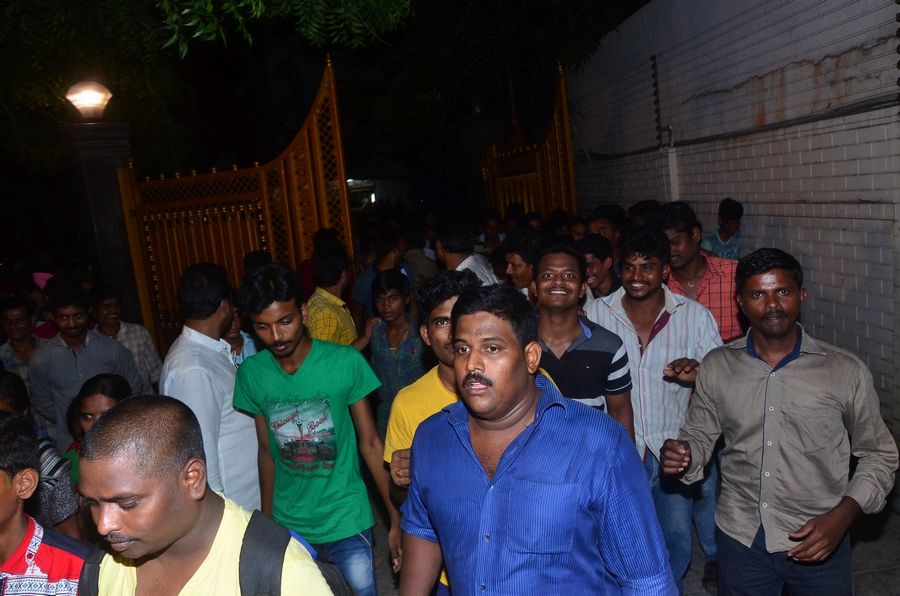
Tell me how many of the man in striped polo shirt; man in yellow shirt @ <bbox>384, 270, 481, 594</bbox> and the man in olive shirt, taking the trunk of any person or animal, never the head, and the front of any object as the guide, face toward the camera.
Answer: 3

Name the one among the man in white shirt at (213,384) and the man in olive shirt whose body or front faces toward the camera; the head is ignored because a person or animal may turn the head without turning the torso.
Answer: the man in olive shirt

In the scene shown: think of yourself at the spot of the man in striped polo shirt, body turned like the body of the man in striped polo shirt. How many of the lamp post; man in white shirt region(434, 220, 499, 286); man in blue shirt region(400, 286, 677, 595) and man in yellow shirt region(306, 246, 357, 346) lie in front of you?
1

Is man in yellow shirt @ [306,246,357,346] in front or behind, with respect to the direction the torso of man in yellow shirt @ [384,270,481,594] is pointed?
behind

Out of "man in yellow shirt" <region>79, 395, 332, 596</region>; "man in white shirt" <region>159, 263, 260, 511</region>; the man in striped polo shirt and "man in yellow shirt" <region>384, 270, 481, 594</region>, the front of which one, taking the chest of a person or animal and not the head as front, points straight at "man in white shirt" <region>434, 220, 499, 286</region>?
"man in white shirt" <region>159, 263, 260, 511</region>

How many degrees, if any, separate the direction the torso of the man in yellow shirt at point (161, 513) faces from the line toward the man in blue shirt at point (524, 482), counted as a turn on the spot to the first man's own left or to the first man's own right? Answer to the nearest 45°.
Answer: approximately 135° to the first man's own left

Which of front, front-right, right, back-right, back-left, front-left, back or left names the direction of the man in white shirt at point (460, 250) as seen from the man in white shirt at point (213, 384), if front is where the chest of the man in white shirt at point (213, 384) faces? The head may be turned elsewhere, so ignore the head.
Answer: front

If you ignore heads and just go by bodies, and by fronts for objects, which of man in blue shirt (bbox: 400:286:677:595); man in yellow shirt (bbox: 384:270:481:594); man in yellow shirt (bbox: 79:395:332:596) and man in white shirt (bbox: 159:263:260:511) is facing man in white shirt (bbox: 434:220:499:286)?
man in white shirt (bbox: 159:263:260:511)

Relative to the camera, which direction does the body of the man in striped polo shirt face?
toward the camera

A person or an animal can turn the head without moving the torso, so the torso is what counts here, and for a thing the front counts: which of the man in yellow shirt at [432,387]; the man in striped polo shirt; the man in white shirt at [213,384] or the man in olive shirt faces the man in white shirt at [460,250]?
the man in white shirt at [213,384]

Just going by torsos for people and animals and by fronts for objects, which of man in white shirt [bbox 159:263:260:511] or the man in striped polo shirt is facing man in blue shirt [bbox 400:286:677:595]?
the man in striped polo shirt

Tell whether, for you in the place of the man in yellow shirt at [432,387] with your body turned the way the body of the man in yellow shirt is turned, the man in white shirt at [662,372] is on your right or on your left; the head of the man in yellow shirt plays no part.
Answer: on your left

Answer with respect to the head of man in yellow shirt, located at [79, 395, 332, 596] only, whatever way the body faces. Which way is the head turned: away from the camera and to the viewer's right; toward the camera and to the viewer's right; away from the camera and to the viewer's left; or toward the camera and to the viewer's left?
toward the camera and to the viewer's left

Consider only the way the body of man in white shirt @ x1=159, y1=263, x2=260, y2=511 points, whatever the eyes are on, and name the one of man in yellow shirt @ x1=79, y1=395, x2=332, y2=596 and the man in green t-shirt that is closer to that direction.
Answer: the man in green t-shirt

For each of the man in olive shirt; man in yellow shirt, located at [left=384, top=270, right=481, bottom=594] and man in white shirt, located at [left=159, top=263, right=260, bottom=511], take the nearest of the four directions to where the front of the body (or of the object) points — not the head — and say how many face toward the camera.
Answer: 2

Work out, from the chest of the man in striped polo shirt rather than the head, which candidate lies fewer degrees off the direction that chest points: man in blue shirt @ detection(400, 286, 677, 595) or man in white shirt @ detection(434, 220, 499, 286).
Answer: the man in blue shirt

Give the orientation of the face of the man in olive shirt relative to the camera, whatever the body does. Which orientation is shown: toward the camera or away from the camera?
toward the camera

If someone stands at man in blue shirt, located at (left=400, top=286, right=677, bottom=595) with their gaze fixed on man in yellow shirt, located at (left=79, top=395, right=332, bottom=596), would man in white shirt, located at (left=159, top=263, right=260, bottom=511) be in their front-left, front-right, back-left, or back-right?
front-right

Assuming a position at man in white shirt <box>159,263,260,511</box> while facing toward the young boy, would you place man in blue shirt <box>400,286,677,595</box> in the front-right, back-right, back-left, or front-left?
front-left
